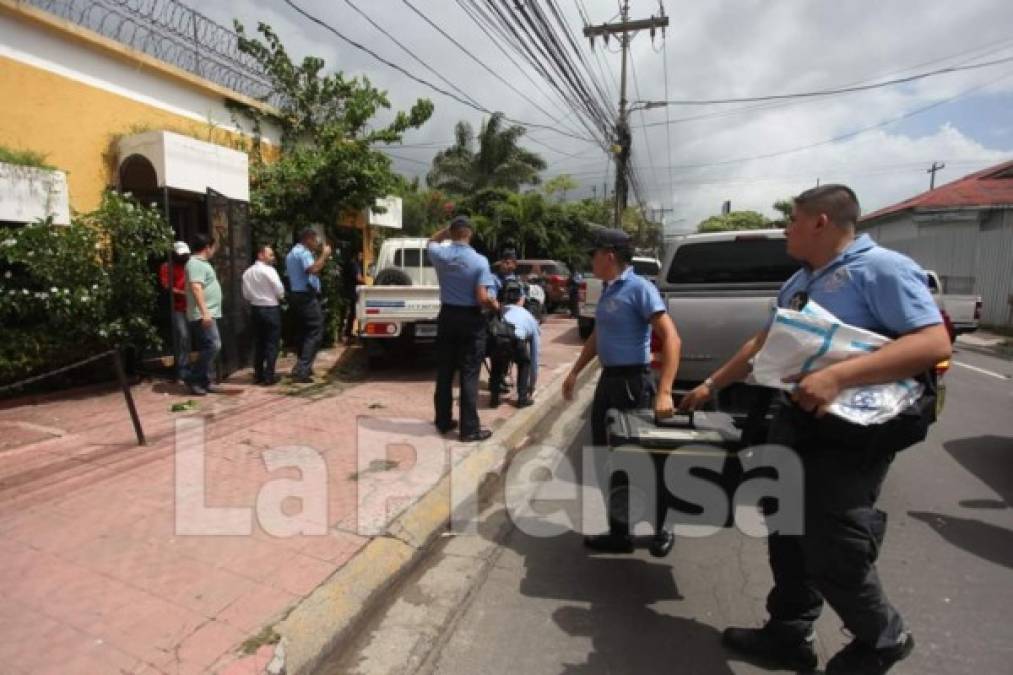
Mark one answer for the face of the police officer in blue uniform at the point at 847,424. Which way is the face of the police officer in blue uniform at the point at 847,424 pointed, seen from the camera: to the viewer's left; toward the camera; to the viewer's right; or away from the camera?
to the viewer's left

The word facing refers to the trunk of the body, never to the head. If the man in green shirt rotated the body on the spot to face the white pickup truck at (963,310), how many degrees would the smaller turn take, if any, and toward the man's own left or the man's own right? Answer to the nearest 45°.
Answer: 0° — they already face it

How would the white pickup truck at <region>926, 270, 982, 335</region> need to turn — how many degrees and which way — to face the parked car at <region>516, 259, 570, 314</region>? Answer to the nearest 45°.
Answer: approximately 45° to its left

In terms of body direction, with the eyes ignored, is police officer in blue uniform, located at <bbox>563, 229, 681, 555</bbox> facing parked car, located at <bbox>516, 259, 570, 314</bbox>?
no

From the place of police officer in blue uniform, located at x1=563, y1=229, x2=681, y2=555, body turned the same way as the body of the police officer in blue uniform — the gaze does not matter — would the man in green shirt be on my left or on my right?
on my right

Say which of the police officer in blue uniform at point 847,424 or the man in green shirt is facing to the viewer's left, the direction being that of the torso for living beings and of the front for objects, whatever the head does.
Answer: the police officer in blue uniform

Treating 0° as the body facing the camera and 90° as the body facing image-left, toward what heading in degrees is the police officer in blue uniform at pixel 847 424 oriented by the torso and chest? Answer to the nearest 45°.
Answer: approximately 90°

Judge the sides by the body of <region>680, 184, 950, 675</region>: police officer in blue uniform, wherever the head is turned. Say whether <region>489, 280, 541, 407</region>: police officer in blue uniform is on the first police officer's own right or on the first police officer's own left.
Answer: on the first police officer's own right

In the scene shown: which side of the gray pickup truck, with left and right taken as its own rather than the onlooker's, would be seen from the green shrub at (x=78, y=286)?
left

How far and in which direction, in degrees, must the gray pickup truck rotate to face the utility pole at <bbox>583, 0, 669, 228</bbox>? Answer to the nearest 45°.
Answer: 0° — it already faces it

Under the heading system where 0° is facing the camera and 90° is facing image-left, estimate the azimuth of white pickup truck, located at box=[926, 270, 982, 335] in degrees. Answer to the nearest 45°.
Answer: approximately 135°

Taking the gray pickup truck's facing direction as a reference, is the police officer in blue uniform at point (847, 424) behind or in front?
behind

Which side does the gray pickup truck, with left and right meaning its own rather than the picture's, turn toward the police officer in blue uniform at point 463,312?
left

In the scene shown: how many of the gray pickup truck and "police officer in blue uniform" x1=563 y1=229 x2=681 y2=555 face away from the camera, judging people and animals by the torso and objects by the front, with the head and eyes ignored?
1

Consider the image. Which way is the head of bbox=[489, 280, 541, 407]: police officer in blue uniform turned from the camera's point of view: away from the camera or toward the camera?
away from the camera

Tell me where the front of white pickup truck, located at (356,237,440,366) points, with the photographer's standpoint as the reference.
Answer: facing away from the viewer

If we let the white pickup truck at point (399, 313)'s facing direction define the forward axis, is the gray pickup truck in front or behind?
behind

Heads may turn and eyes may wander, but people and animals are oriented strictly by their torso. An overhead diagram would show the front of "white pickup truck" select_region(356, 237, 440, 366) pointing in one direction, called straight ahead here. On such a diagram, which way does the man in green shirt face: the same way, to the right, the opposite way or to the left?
to the right

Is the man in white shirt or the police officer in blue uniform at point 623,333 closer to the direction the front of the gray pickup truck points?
the man in white shirt

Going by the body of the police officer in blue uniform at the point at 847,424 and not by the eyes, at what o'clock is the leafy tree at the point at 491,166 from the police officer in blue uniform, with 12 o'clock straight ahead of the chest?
The leafy tree is roughly at 2 o'clock from the police officer in blue uniform.
